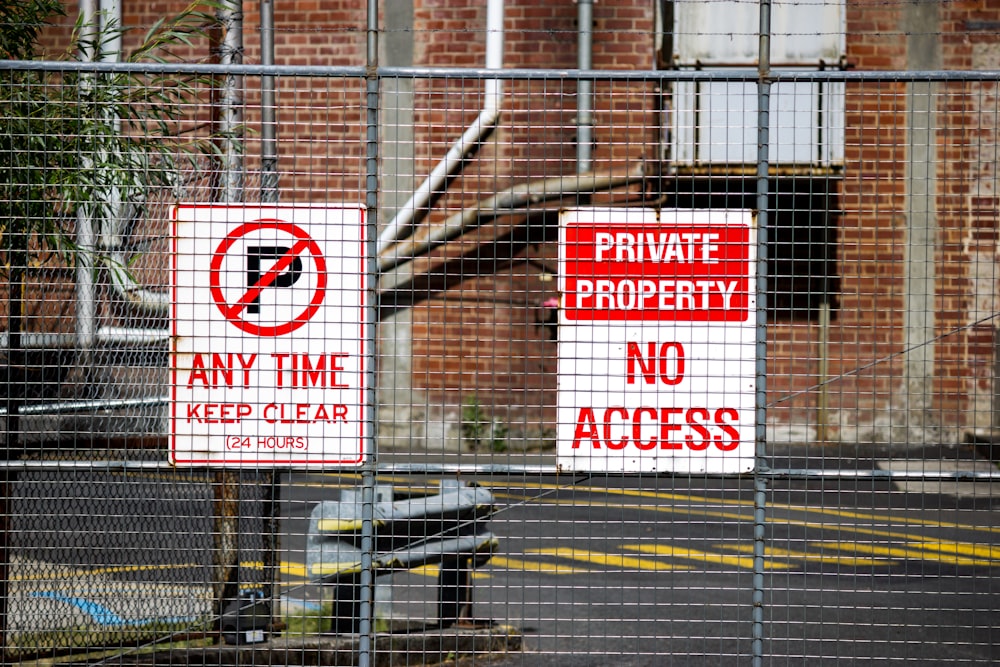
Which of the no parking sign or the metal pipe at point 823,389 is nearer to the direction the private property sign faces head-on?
the no parking sign

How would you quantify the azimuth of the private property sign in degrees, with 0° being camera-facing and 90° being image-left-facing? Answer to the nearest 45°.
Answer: approximately 0°

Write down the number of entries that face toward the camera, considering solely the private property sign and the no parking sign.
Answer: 2

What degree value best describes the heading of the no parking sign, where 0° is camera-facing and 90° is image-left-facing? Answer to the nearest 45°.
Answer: approximately 0°

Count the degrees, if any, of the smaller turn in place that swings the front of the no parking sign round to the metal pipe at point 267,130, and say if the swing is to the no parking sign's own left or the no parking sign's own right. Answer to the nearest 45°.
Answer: approximately 180°

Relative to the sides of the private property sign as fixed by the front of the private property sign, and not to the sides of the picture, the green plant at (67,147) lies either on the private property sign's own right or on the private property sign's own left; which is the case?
on the private property sign's own right

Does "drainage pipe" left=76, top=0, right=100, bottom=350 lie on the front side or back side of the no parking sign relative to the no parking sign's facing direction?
on the back side

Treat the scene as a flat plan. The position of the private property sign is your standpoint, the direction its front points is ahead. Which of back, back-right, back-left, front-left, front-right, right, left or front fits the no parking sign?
right

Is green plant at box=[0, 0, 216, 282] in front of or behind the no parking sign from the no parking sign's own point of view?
behind
